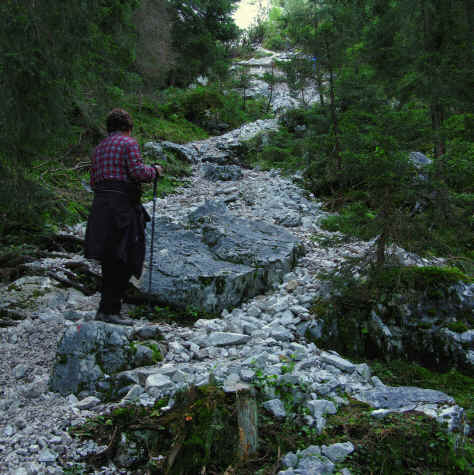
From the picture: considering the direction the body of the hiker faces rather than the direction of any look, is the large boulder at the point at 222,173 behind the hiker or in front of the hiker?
in front

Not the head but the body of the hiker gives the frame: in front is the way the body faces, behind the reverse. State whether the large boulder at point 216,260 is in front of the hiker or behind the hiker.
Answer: in front

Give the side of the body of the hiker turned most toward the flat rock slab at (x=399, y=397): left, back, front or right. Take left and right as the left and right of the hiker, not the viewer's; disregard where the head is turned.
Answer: right

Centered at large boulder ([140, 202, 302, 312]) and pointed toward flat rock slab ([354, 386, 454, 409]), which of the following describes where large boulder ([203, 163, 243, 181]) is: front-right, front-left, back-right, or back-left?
back-left

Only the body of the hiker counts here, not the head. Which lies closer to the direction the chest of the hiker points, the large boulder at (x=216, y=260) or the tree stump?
the large boulder

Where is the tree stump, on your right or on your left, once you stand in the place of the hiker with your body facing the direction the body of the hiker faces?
on your right

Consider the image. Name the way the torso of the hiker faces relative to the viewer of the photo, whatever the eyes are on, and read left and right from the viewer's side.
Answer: facing away from the viewer and to the right of the viewer

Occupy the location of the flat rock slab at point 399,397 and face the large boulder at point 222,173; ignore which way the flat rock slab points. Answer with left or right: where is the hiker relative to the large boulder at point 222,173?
left
